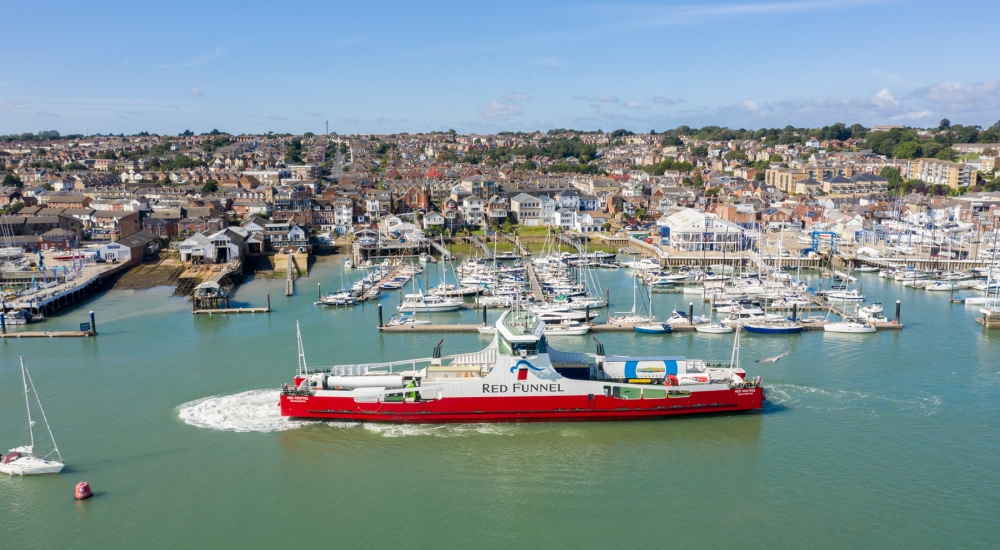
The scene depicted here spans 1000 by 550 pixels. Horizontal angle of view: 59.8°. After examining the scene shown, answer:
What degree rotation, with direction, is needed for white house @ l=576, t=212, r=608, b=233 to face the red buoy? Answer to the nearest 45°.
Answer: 0° — it already faces it

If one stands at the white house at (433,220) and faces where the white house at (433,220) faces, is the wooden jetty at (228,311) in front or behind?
in front

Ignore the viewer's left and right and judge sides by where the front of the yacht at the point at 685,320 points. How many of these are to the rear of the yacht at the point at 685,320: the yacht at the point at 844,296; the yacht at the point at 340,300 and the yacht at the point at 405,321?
2

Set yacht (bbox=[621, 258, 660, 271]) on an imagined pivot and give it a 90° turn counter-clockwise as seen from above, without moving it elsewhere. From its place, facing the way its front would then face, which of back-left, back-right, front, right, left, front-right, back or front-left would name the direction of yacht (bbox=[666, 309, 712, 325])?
front

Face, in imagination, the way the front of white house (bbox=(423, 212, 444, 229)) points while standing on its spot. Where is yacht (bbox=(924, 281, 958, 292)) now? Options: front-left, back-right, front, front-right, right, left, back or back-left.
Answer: front-left

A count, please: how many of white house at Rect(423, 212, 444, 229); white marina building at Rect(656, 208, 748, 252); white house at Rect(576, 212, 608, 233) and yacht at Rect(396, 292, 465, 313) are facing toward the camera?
3

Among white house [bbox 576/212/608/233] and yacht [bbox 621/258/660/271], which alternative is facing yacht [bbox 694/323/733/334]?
the white house

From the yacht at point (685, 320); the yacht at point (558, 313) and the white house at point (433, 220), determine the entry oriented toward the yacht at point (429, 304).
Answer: the white house

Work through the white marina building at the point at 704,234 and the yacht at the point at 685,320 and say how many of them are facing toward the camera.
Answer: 1
